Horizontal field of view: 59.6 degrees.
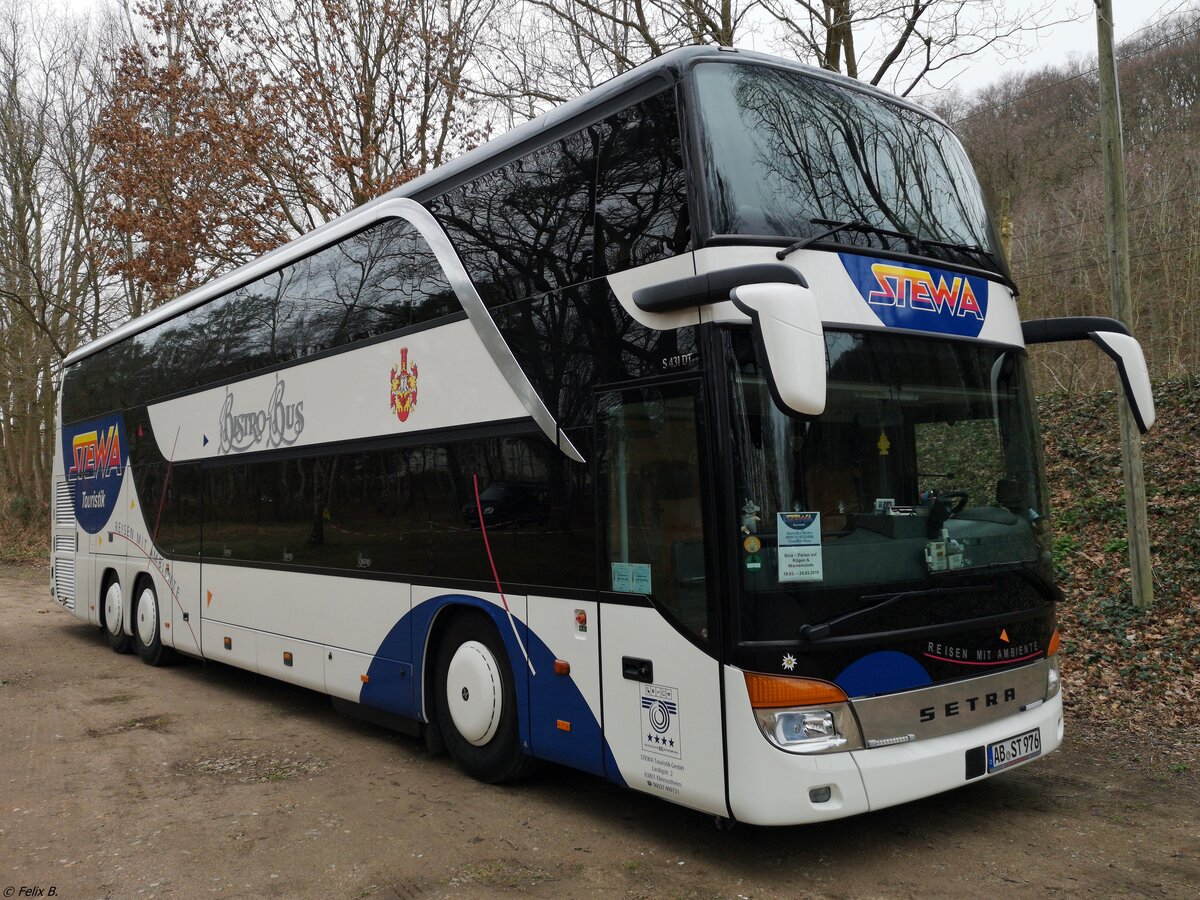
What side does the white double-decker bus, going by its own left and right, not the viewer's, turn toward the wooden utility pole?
left

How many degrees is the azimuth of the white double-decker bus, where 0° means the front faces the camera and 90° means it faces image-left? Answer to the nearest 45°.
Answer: approximately 315°
